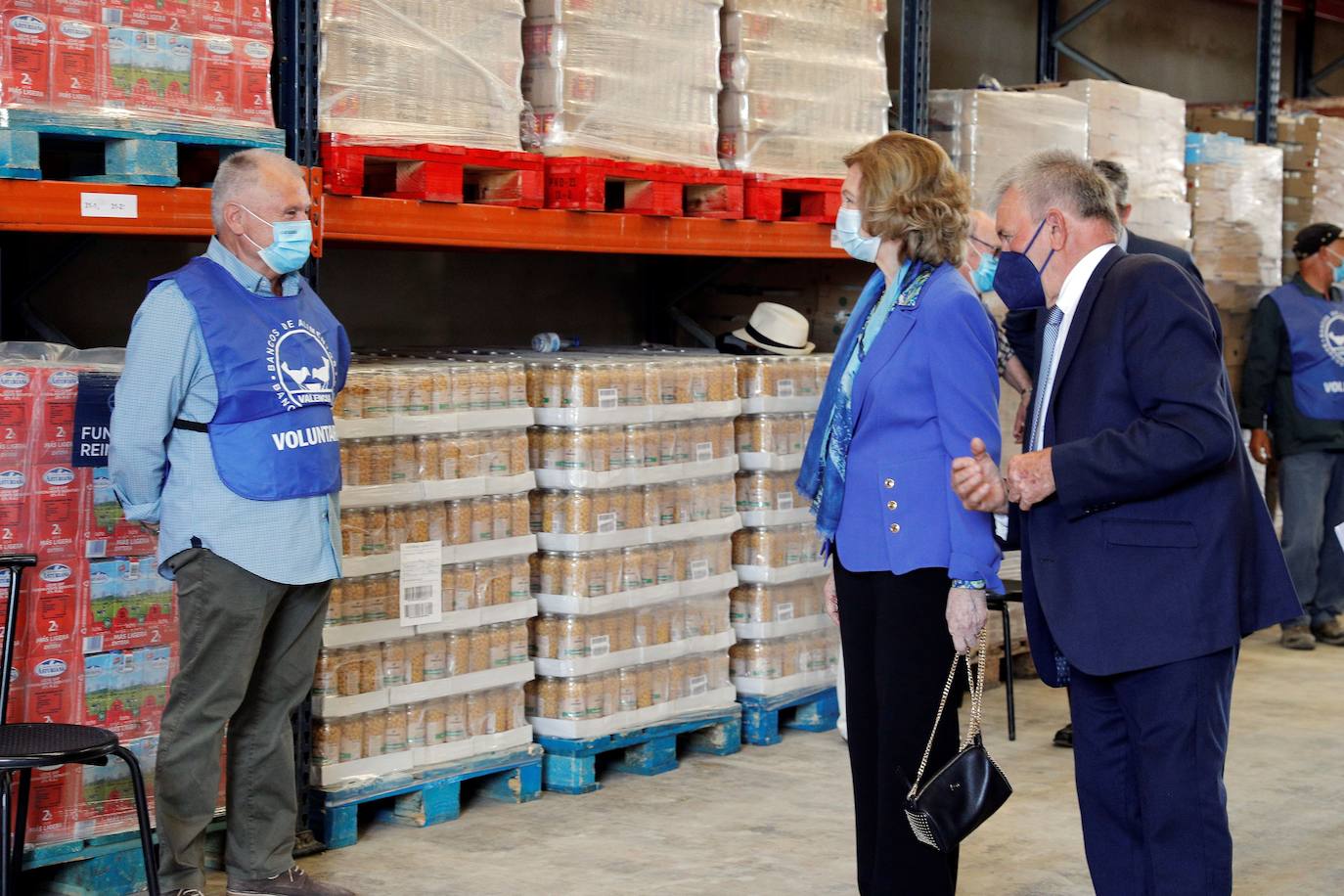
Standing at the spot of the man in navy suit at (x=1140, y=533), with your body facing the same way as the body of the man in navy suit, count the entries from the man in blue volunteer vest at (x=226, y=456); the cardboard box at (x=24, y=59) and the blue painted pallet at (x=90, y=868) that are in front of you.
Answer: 3

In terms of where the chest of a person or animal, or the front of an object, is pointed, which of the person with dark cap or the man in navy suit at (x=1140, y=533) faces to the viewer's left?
the man in navy suit

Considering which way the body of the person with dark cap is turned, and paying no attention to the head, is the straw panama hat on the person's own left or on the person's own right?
on the person's own right

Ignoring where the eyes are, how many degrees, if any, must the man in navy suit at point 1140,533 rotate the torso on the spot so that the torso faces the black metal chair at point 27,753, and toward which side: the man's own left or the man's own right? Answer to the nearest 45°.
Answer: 0° — they already face it

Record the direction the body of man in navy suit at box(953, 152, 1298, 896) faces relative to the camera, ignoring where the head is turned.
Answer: to the viewer's left

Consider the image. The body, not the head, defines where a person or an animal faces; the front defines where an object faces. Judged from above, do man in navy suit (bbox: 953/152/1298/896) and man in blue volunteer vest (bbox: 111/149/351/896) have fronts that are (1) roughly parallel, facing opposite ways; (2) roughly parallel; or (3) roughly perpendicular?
roughly parallel, facing opposite ways

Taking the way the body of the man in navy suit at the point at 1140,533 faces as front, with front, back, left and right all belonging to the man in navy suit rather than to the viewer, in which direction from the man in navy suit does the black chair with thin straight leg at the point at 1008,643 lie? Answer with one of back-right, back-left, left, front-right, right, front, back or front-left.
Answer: right

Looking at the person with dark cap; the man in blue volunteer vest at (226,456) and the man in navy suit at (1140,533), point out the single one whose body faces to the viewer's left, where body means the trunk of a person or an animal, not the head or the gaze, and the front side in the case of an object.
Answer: the man in navy suit

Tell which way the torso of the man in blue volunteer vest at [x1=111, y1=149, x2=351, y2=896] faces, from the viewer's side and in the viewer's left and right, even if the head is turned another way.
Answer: facing the viewer and to the right of the viewer

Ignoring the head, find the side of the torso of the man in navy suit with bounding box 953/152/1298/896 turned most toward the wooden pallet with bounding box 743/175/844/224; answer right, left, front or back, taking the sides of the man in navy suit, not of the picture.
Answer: right

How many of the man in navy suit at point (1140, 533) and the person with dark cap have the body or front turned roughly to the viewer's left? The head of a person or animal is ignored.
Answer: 1

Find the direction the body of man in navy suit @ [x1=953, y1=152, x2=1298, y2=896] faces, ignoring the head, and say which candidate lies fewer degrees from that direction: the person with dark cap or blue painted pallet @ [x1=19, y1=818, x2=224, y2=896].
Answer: the blue painted pallet
